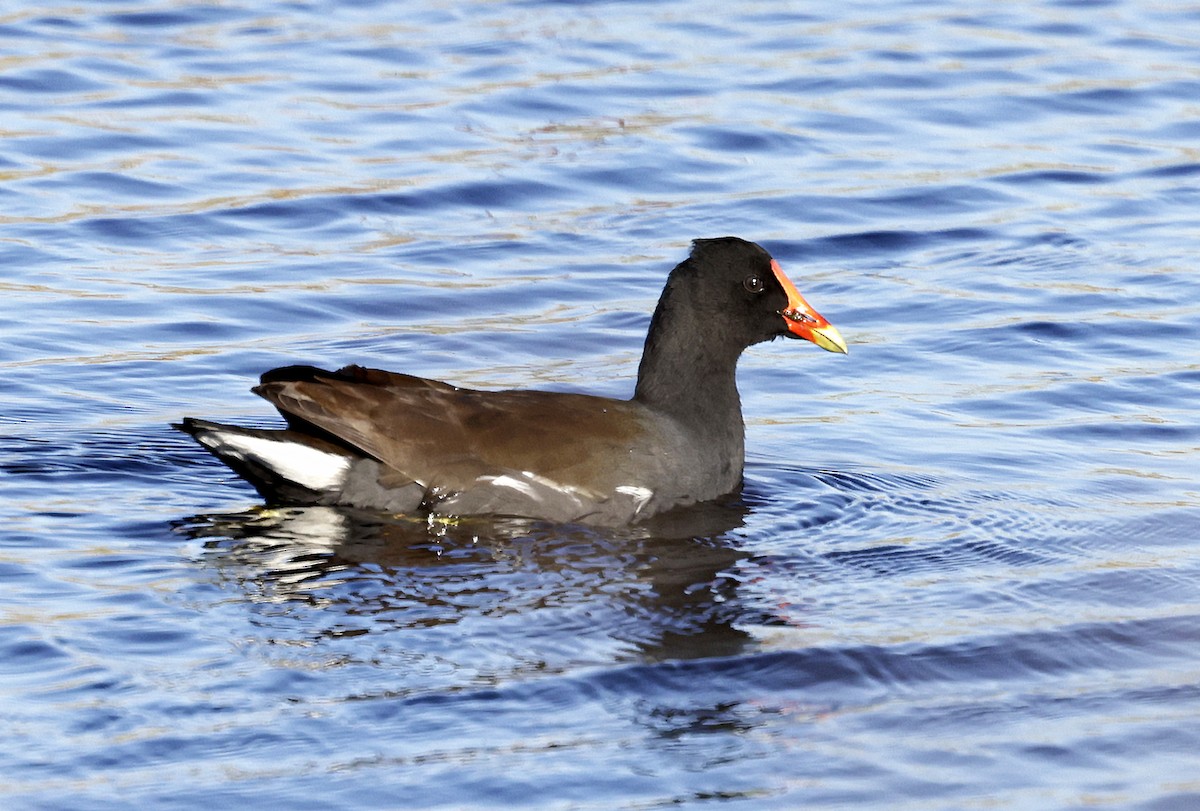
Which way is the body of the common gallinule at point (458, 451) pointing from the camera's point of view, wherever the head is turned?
to the viewer's right
